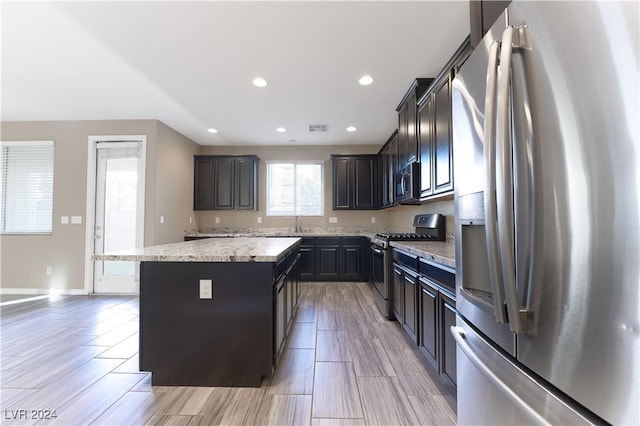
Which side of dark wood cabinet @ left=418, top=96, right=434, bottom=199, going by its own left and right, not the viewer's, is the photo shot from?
left

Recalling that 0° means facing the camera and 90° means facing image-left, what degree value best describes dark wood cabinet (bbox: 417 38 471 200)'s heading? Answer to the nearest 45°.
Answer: approximately 90°

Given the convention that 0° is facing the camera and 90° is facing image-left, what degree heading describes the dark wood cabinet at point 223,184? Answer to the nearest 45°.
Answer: approximately 0°

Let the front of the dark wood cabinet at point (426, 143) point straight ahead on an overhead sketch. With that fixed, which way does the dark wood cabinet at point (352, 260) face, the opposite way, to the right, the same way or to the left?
to the left

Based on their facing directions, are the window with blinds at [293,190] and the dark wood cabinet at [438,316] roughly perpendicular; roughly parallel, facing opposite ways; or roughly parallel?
roughly perpendicular

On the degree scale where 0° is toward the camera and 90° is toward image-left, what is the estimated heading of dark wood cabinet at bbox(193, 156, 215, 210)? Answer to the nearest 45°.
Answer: approximately 0°

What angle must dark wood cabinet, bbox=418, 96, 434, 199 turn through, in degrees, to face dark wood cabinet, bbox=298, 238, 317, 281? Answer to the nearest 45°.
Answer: approximately 45° to its right

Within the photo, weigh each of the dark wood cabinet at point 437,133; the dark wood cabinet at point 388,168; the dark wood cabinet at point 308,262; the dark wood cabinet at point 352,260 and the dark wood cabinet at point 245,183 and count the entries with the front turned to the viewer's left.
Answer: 2

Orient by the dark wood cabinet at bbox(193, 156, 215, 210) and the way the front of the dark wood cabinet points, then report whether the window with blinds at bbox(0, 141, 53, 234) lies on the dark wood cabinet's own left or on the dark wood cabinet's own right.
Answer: on the dark wood cabinet's own right

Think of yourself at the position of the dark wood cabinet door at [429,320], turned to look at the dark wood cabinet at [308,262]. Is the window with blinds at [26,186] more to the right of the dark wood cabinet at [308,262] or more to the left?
left

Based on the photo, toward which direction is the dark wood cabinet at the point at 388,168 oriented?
to the viewer's left
